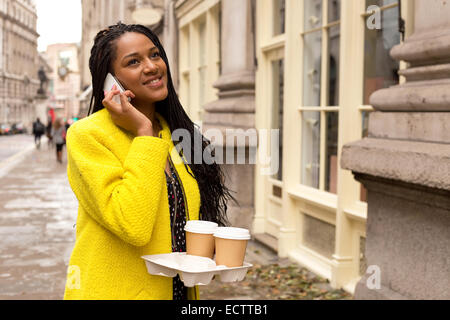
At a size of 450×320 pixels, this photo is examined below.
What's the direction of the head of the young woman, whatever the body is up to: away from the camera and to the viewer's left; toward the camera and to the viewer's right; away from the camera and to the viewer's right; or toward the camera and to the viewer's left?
toward the camera and to the viewer's right

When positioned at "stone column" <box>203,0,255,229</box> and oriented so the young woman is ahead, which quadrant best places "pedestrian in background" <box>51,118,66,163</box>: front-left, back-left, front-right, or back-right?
back-right

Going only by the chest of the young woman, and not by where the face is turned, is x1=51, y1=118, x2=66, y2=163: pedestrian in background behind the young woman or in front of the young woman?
behind

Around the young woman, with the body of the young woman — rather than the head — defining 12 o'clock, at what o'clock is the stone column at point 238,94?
The stone column is roughly at 8 o'clock from the young woman.

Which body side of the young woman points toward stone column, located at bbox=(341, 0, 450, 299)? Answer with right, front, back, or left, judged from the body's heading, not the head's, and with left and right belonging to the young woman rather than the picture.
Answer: left

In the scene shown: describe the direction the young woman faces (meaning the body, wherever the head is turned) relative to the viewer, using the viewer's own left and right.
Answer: facing the viewer and to the right of the viewer
